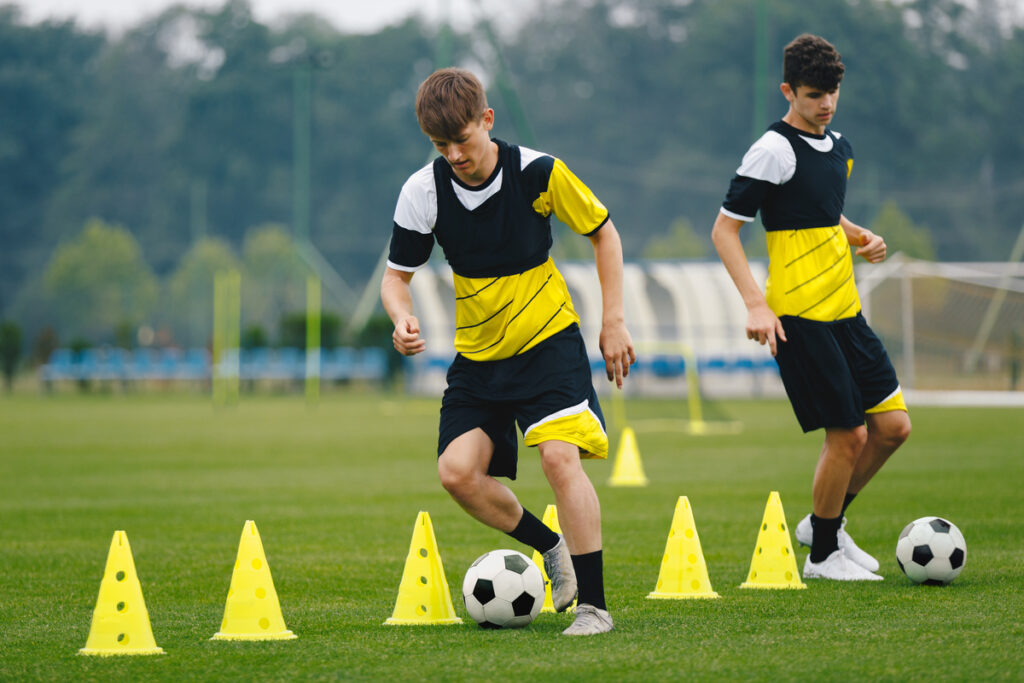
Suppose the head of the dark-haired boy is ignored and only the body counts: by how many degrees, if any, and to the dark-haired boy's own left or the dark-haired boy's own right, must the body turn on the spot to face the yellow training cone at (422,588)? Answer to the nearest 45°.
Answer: approximately 90° to the dark-haired boy's own right

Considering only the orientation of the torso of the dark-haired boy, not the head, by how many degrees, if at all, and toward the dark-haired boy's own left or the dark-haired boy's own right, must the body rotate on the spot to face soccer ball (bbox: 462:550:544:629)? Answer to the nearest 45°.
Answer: approximately 90° to the dark-haired boy's own right

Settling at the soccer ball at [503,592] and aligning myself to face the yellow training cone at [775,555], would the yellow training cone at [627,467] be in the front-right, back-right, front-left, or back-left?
front-left

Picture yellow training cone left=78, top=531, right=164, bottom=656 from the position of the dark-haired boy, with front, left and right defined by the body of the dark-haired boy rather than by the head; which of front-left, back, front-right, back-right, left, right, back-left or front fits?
right

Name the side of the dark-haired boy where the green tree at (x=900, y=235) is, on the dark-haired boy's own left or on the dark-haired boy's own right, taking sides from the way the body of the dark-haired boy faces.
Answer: on the dark-haired boy's own left

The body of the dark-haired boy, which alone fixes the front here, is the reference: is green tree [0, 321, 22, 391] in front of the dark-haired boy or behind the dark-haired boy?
behind

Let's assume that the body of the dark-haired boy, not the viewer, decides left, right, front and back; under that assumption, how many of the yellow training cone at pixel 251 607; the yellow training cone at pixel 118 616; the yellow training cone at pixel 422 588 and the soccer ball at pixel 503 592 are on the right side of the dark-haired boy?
4

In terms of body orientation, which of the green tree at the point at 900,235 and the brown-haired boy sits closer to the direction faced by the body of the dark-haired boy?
the brown-haired boy

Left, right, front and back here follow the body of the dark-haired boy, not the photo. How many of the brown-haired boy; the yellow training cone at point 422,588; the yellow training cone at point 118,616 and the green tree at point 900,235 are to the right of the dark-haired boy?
3

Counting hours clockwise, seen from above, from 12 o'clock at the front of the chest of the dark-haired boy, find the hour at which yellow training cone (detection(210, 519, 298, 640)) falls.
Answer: The yellow training cone is roughly at 3 o'clock from the dark-haired boy.
